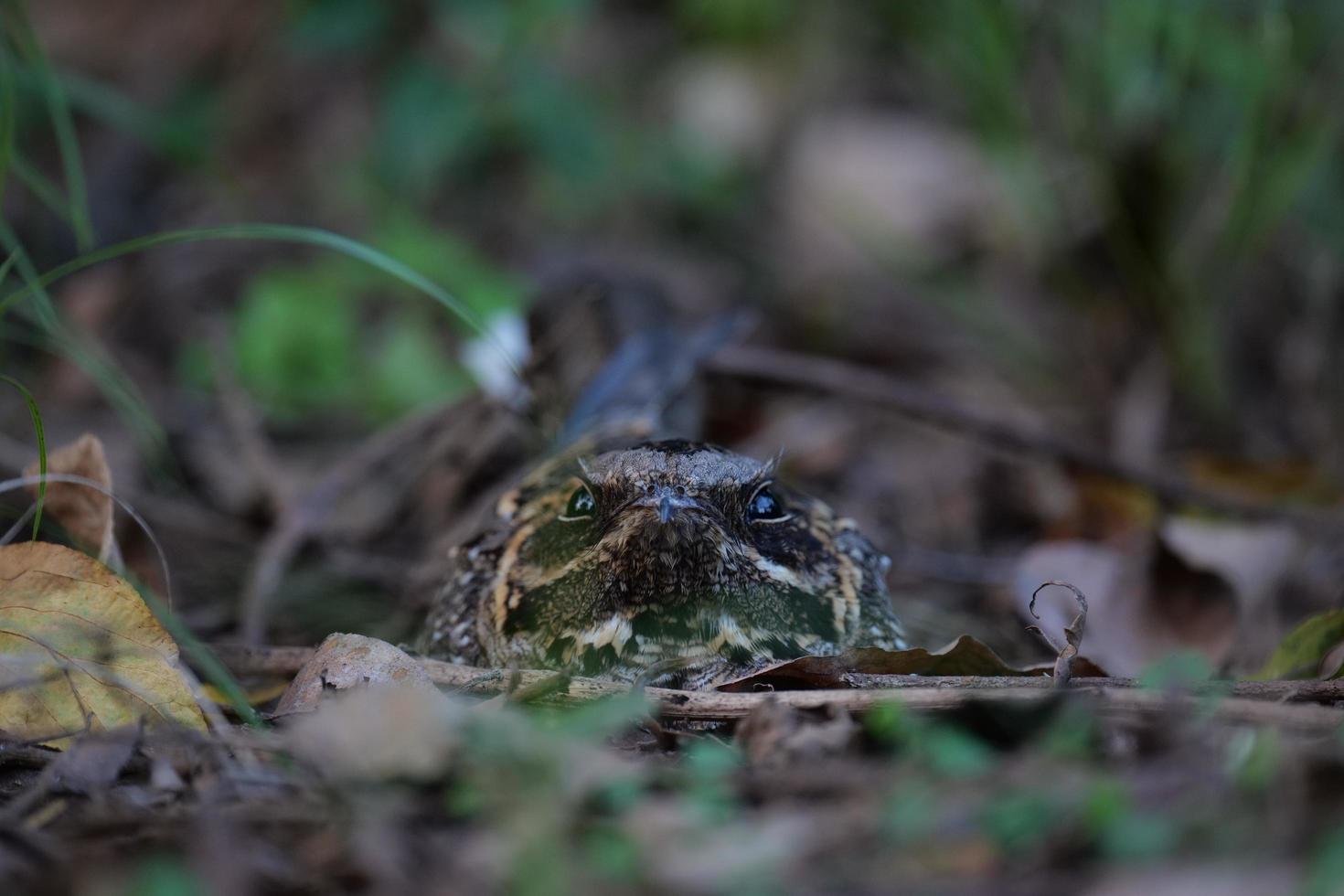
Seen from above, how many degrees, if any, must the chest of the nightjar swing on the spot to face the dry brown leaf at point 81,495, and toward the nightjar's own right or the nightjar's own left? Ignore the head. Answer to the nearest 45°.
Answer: approximately 90° to the nightjar's own right

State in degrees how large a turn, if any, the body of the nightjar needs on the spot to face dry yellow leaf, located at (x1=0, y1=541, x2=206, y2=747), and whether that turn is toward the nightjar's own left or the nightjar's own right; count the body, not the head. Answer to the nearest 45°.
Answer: approximately 90° to the nightjar's own right

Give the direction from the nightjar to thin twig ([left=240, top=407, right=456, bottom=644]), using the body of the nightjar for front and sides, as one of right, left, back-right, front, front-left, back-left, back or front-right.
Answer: back-right

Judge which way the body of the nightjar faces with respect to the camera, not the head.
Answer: toward the camera

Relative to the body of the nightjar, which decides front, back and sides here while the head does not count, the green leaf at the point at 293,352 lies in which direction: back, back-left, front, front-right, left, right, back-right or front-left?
back-right

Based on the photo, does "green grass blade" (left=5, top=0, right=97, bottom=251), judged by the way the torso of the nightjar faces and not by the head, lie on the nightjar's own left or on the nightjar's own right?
on the nightjar's own right

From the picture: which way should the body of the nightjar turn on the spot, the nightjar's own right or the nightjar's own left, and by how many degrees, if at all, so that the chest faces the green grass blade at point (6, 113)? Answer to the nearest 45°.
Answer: approximately 90° to the nightjar's own right

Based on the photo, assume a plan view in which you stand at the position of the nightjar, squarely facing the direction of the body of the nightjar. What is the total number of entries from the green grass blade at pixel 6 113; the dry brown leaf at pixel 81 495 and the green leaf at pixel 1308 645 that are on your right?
2

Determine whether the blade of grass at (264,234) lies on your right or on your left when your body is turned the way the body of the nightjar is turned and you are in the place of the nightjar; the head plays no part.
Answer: on your right
